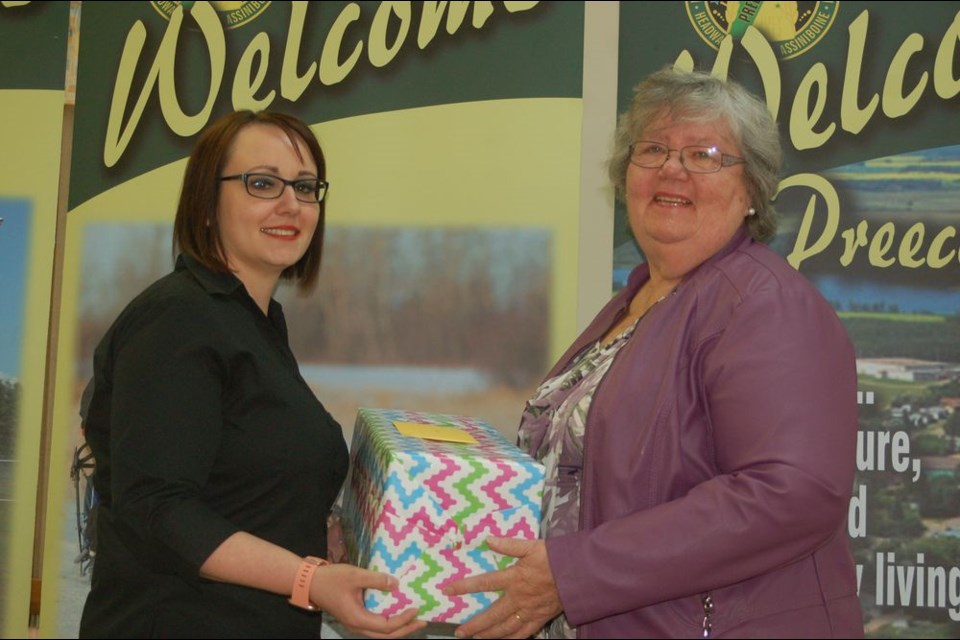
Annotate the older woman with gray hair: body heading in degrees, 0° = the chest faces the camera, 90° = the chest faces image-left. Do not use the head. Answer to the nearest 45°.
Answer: approximately 45°
